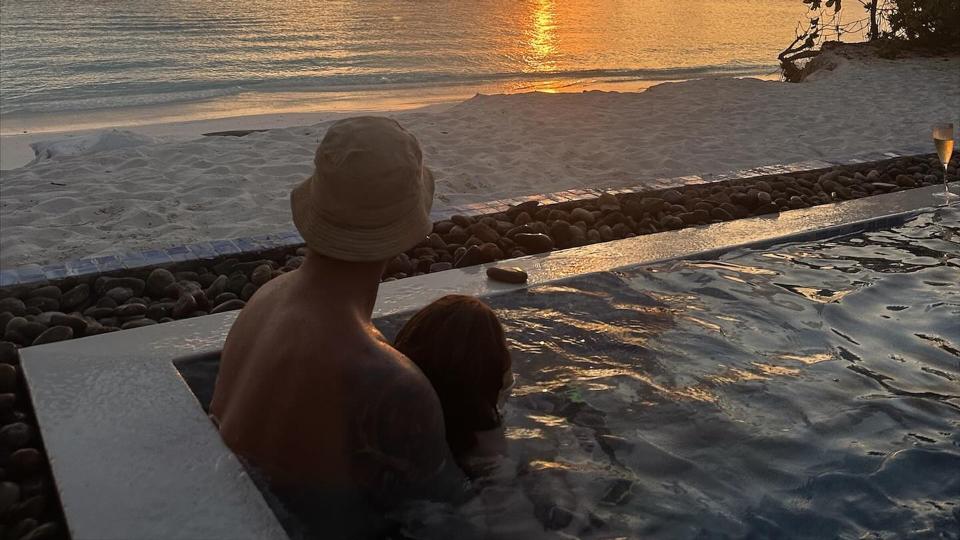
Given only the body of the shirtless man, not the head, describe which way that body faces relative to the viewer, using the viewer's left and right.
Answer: facing away from the viewer and to the right of the viewer

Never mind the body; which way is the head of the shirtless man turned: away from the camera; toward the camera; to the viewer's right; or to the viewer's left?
away from the camera
